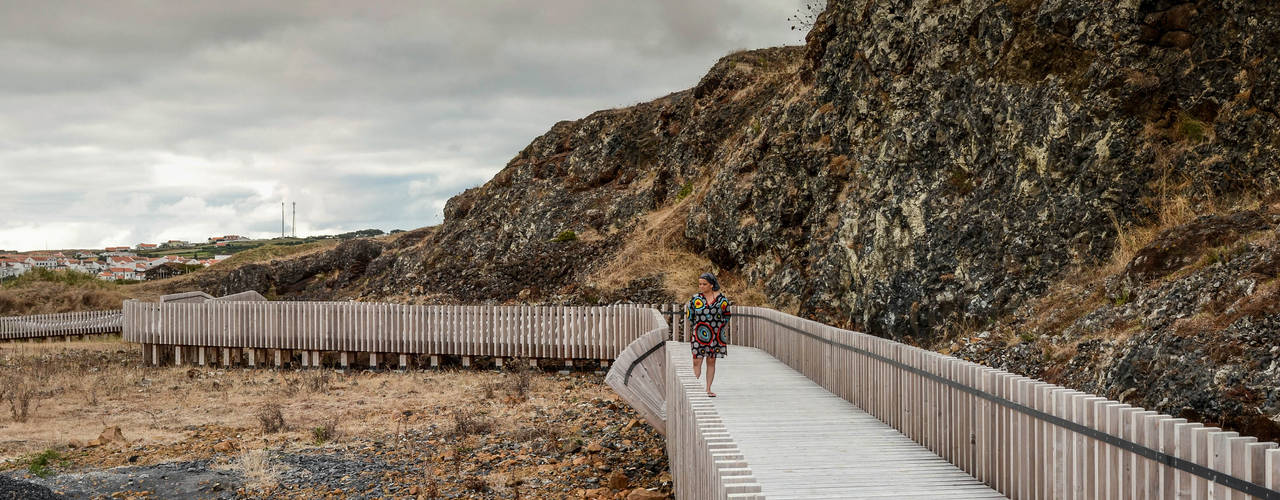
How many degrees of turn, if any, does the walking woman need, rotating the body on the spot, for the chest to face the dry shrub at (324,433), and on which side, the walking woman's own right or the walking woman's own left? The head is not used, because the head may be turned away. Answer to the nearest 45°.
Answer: approximately 90° to the walking woman's own right

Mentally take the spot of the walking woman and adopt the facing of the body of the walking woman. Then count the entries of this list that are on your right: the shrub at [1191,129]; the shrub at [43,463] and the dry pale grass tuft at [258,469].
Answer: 2

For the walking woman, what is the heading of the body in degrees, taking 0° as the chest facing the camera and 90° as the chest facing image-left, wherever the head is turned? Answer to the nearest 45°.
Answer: approximately 0°

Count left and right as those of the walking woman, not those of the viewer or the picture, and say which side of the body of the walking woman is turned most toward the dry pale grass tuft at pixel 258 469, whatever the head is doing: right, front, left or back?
right

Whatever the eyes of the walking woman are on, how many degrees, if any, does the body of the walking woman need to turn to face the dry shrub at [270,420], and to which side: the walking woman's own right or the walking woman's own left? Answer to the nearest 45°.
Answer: approximately 135° to the walking woman's own right

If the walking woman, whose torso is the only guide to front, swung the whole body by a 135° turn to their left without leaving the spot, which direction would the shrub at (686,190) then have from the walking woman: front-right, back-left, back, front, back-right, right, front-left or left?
front-left

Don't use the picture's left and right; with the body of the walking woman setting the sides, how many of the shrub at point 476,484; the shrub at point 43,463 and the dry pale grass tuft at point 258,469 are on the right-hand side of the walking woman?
3

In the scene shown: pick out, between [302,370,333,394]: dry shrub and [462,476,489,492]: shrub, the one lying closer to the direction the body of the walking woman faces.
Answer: the shrub

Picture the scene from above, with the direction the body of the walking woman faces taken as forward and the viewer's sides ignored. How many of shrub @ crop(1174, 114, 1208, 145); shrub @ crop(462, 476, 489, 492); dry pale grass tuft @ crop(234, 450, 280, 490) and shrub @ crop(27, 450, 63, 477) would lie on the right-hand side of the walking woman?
3

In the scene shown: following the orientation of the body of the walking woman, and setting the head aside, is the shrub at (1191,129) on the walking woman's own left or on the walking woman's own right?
on the walking woman's own left
